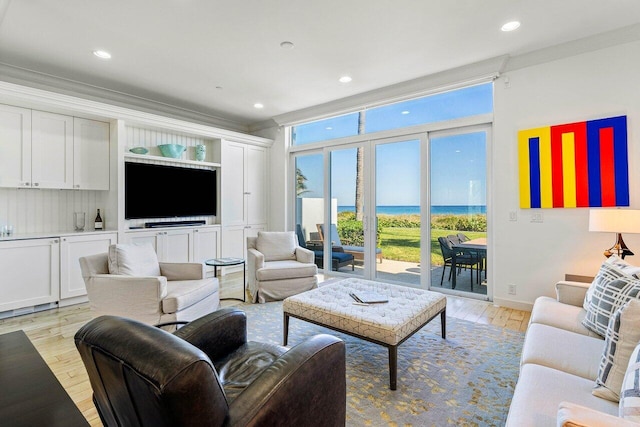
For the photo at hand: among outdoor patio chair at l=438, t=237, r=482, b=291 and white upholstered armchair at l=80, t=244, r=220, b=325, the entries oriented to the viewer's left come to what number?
0

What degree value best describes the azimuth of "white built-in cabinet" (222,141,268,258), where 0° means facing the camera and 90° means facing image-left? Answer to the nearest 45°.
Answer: approximately 315°

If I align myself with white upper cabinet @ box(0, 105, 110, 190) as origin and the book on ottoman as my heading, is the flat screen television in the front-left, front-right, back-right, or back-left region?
front-left

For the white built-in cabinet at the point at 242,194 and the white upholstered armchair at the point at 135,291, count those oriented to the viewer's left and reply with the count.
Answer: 0

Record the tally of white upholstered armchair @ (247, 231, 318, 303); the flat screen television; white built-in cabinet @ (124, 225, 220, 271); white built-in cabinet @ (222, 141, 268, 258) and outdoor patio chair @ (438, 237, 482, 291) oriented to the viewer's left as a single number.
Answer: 0

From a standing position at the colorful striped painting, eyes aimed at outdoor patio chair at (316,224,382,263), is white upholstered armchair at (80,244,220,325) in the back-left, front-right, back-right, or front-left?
front-left

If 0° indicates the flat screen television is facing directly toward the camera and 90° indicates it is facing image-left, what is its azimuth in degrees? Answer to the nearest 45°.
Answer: approximately 315°

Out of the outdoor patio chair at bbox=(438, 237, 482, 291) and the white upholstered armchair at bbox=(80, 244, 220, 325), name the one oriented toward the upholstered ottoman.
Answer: the white upholstered armchair

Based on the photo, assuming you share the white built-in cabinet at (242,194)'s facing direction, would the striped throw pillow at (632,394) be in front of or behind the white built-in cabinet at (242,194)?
in front

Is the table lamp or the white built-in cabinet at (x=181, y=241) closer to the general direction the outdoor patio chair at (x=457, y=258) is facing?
the table lamp

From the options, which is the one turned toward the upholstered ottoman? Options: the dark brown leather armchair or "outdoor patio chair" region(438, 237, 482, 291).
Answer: the dark brown leather armchair

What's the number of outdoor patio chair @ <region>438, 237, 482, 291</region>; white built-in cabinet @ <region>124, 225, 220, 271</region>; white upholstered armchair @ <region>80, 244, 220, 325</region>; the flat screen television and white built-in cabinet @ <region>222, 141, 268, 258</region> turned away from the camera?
0

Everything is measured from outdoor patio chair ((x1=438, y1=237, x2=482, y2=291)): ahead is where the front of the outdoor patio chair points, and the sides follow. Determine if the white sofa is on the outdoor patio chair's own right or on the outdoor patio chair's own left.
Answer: on the outdoor patio chair's own right

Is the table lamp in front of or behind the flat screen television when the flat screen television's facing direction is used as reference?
in front

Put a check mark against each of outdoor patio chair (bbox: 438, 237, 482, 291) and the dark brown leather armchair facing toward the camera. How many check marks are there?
0

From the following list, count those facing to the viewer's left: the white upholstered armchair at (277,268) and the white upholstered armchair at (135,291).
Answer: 0

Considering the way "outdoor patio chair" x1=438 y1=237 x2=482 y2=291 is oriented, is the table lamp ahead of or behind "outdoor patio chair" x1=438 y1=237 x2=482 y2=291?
ahead

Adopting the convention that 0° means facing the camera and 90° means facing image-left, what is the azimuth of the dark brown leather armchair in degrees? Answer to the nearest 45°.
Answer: approximately 225°

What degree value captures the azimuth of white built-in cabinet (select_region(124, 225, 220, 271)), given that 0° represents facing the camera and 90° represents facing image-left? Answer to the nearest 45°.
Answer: approximately 315°
